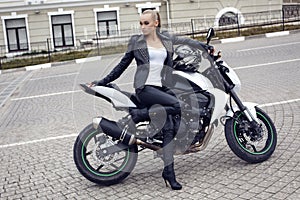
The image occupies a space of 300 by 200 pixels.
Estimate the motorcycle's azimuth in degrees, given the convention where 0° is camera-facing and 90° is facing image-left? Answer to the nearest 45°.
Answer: approximately 270°

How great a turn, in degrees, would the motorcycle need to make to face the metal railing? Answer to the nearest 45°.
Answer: approximately 90° to its left
